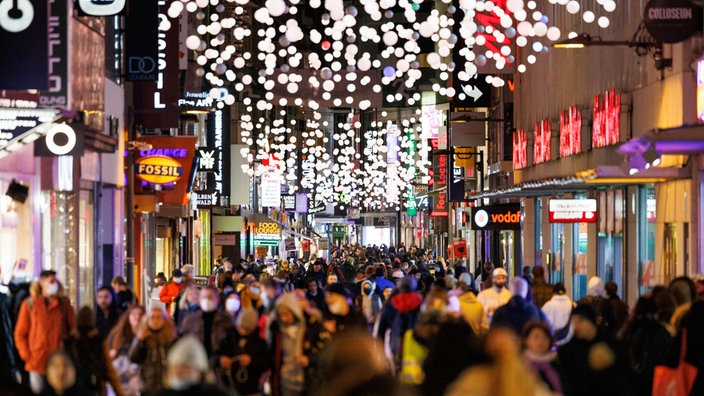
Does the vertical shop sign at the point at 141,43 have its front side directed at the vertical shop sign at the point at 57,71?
yes

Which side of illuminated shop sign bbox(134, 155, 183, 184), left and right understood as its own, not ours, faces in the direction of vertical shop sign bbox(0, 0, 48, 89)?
front

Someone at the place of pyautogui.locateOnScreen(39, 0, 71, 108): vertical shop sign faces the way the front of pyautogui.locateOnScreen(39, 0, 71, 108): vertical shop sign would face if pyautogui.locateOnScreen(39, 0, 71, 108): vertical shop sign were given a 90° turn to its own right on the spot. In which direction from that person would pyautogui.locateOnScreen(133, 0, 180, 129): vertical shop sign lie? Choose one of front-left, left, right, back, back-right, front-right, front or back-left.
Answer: right

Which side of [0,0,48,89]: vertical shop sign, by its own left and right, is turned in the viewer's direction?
front

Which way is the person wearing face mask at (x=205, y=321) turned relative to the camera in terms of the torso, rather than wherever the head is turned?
toward the camera

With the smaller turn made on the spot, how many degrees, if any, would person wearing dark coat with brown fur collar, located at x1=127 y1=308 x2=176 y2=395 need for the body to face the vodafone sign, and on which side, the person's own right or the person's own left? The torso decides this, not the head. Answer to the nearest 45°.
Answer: approximately 180°

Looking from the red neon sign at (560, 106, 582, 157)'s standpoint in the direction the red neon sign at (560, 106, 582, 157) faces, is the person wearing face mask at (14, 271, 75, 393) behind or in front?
in front

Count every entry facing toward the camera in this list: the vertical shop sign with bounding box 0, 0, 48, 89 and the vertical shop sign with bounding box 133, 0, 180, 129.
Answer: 2

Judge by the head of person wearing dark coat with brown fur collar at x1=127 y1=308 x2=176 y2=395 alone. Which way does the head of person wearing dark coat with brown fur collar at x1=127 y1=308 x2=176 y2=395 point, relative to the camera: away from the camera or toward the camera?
toward the camera

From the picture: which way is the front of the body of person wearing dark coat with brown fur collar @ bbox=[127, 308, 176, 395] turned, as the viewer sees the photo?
toward the camera

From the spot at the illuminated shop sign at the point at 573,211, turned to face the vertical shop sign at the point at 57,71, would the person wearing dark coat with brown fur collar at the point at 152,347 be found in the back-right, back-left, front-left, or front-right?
front-left

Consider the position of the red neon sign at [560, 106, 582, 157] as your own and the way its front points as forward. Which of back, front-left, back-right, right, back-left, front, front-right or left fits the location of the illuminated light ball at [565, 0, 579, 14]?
front-left

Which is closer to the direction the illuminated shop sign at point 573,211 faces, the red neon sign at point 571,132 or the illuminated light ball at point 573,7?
the illuminated light ball

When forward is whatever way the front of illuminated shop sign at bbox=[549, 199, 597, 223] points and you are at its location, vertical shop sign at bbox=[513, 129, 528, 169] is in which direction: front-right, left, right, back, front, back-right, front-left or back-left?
back
